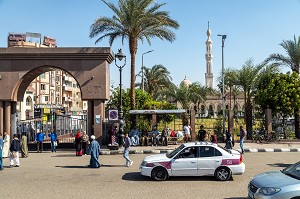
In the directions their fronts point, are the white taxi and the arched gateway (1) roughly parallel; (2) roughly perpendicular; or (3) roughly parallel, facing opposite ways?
roughly perpendicular

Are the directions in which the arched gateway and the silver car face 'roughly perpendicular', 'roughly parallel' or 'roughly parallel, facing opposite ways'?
roughly perpendicular

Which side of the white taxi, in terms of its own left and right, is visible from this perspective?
left

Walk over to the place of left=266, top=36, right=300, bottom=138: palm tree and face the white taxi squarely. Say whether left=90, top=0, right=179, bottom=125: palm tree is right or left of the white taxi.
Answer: right

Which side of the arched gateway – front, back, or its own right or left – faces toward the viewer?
front

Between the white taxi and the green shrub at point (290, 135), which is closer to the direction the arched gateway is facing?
the white taxi

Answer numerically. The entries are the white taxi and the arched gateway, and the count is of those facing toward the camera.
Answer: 1

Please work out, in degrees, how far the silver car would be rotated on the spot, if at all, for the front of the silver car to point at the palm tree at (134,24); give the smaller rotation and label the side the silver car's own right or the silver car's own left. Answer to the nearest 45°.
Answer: approximately 90° to the silver car's own right

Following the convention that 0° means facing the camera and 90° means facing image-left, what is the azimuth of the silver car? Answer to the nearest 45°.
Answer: approximately 45°

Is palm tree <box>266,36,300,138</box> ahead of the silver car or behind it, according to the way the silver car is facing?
behind

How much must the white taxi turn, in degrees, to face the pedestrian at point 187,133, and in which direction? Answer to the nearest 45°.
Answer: approximately 90° to its right
